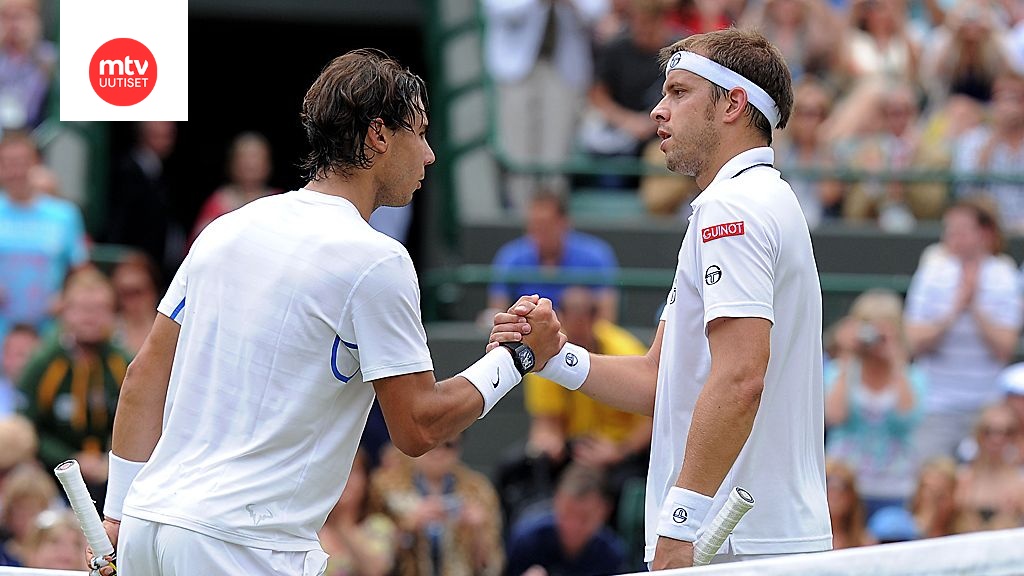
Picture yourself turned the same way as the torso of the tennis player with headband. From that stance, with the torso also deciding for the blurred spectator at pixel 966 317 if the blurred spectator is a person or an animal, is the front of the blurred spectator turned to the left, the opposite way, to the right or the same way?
to the left

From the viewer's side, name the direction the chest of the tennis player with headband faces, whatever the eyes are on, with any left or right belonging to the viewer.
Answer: facing to the left of the viewer

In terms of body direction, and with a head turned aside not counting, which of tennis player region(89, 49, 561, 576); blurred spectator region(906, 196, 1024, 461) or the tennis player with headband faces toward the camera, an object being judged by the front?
the blurred spectator

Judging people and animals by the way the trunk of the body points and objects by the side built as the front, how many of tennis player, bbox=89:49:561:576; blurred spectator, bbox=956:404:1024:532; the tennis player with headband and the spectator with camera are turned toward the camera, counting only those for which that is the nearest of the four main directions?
2

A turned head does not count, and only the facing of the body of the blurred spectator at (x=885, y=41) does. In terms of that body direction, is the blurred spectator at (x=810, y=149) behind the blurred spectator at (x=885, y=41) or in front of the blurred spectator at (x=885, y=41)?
in front

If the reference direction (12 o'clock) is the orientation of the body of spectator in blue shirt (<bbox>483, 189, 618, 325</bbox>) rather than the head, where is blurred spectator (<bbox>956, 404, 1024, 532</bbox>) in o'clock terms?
The blurred spectator is roughly at 10 o'clock from the spectator in blue shirt.

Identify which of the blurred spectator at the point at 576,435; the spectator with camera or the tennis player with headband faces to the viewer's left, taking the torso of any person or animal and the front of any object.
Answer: the tennis player with headband

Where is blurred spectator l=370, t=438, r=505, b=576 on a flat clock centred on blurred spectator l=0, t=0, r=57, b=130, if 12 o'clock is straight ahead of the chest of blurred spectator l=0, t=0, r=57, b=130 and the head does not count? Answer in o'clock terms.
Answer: blurred spectator l=370, t=438, r=505, b=576 is roughly at 11 o'clock from blurred spectator l=0, t=0, r=57, b=130.

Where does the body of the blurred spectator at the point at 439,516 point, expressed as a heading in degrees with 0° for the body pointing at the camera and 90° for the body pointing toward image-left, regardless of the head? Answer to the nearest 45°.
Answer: approximately 0°

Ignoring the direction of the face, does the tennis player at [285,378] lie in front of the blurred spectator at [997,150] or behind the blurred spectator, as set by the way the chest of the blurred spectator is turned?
in front

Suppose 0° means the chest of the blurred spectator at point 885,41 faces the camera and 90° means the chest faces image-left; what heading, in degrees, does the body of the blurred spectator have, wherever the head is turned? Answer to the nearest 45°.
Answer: approximately 0°

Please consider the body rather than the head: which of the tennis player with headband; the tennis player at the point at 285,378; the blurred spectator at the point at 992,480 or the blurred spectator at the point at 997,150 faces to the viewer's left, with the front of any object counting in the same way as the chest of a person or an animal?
the tennis player with headband

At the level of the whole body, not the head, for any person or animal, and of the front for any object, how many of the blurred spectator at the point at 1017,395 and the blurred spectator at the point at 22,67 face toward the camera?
2

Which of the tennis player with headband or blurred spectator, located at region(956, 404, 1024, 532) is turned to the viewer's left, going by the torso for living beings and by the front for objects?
the tennis player with headband

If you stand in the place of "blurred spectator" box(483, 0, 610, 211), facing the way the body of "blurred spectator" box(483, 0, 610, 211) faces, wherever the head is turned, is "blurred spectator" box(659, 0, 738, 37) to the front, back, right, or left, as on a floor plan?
left
